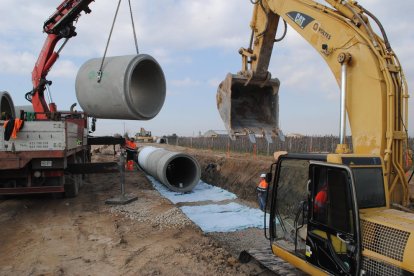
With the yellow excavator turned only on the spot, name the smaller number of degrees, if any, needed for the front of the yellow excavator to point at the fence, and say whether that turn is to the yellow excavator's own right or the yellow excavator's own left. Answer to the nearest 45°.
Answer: approximately 45° to the yellow excavator's own right

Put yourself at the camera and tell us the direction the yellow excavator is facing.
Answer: facing away from the viewer and to the left of the viewer

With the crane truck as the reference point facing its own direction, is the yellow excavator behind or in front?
behind
